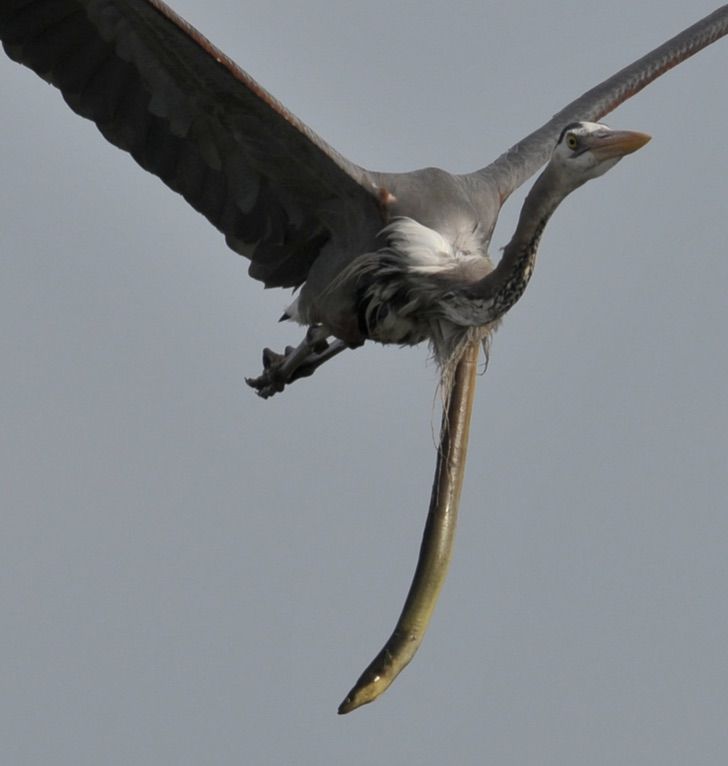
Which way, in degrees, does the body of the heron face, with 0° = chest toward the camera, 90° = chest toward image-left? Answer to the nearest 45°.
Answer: approximately 315°
